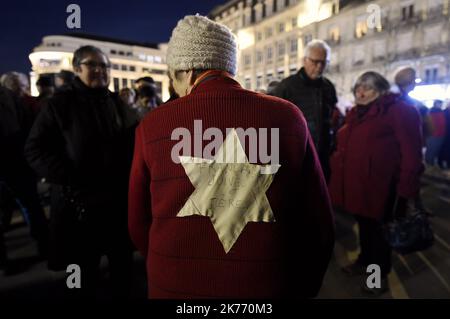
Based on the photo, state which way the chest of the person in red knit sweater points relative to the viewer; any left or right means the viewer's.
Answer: facing away from the viewer

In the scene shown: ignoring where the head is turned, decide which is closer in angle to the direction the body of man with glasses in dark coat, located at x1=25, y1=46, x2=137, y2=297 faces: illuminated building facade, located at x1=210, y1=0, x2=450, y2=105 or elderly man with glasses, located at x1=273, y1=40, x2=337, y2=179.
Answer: the elderly man with glasses

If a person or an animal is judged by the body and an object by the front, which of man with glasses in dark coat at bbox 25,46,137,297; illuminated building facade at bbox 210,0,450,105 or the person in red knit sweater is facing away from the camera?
the person in red knit sweater

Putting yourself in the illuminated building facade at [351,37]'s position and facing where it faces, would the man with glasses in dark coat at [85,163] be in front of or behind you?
in front

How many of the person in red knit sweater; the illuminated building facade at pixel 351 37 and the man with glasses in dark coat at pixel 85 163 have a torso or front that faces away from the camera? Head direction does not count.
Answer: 1

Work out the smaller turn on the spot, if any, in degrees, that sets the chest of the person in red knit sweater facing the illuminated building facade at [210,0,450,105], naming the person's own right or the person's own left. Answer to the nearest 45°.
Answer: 0° — they already face it

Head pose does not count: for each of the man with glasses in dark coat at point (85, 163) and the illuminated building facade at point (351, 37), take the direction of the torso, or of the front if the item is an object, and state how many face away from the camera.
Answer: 0

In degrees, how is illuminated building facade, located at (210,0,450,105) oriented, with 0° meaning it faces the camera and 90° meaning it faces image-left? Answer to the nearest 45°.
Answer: approximately 45°

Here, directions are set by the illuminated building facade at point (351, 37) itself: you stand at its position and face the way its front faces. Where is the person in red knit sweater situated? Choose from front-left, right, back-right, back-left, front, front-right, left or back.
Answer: front-left

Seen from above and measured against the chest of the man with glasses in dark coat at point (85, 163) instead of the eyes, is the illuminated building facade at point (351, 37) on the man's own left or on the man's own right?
on the man's own left

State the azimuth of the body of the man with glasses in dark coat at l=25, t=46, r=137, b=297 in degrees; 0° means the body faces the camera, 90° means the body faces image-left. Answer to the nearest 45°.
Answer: approximately 315°

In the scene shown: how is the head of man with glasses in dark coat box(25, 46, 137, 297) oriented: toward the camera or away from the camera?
toward the camera
